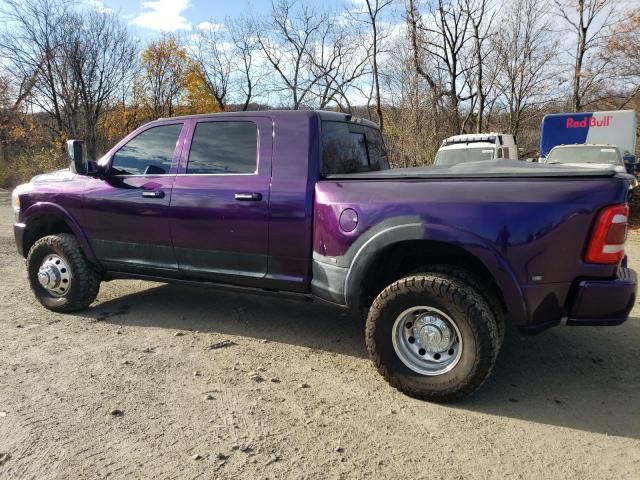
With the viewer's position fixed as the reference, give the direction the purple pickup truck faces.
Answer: facing away from the viewer and to the left of the viewer

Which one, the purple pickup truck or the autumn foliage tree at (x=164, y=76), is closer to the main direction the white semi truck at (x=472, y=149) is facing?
the purple pickup truck

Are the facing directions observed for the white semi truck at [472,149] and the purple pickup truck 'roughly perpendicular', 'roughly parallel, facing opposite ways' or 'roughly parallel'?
roughly perpendicular

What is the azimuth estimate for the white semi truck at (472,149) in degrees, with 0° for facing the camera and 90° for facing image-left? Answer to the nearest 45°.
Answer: approximately 45°

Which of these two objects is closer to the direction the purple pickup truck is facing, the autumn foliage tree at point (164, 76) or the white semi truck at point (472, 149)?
the autumn foliage tree

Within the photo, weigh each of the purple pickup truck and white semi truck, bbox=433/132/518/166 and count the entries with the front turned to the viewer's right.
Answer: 0

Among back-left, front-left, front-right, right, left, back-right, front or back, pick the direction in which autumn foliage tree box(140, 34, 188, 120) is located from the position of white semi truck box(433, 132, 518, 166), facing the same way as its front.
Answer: right

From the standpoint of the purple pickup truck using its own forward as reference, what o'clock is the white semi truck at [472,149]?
The white semi truck is roughly at 2 o'clock from the purple pickup truck.

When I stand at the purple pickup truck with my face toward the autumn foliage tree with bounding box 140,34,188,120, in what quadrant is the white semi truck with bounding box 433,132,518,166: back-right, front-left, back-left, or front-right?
front-right

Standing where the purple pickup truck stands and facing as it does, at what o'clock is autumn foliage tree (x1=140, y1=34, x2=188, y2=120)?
The autumn foliage tree is roughly at 1 o'clock from the purple pickup truck.

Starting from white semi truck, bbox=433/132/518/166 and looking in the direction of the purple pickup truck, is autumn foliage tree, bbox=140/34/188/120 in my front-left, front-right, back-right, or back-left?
back-right

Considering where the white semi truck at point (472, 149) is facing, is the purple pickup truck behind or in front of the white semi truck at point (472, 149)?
in front
